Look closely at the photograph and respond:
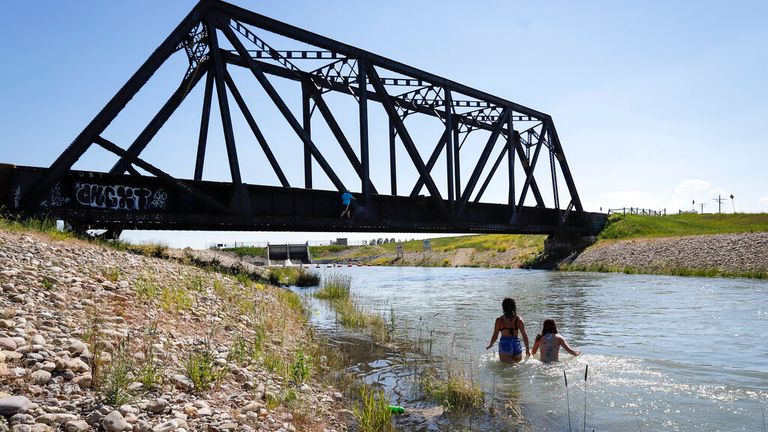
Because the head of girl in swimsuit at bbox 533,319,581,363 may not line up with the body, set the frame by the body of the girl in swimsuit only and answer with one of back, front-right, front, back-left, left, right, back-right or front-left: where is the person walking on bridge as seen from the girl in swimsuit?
front-left

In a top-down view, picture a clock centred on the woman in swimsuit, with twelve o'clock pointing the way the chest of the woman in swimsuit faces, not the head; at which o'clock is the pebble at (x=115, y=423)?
The pebble is roughly at 7 o'clock from the woman in swimsuit.

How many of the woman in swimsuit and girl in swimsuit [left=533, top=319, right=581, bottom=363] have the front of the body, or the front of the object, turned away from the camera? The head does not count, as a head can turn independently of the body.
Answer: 2

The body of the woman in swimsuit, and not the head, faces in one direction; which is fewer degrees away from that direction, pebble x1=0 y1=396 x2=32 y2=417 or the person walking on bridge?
the person walking on bridge

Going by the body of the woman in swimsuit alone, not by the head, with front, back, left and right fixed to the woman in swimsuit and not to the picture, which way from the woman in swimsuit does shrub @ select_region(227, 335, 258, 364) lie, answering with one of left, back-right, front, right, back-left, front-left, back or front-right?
back-left

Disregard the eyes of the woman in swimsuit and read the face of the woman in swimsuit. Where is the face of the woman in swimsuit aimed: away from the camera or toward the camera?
away from the camera

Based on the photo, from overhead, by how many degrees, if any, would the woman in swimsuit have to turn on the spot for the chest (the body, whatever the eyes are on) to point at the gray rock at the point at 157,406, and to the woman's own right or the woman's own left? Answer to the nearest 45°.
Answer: approximately 135° to the woman's own left

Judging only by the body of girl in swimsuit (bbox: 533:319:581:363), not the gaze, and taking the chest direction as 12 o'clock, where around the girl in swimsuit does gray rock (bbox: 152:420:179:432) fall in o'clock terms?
The gray rock is roughly at 7 o'clock from the girl in swimsuit.

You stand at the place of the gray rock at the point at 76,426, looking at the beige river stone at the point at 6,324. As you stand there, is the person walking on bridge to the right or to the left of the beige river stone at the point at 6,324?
right

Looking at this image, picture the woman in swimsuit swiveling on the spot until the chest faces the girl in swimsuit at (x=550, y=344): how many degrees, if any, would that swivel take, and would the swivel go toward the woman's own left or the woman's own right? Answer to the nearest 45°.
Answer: approximately 90° to the woman's own right

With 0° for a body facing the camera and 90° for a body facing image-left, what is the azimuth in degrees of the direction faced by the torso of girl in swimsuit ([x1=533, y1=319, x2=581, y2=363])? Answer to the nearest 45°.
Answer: approximately 180°

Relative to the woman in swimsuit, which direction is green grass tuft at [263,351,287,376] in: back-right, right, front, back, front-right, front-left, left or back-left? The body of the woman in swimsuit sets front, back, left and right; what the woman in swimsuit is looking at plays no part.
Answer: back-left

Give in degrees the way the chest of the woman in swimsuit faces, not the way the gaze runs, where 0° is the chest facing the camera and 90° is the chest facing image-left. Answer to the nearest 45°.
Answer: approximately 180°

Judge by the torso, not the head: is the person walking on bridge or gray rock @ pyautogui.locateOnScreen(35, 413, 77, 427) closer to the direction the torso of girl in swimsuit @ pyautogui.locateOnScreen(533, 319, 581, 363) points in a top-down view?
the person walking on bridge
